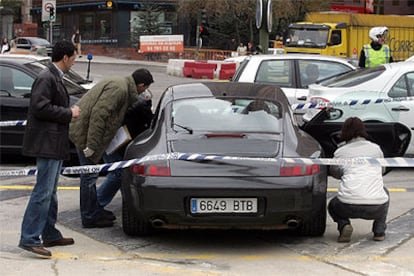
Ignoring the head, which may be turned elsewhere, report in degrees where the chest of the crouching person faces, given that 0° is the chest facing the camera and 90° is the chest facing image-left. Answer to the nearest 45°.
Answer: approximately 180°

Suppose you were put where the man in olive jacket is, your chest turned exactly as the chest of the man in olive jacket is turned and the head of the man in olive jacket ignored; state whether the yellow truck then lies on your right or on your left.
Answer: on your left

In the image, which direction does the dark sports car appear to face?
away from the camera

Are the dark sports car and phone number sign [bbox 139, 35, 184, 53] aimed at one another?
yes

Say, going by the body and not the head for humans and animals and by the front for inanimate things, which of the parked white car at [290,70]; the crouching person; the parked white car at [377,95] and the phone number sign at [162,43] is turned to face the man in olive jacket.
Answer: the phone number sign

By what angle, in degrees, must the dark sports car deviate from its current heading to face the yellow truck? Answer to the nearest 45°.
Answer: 0° — it already faces it

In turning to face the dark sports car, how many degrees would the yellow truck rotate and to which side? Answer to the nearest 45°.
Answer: approximately 45° to its left

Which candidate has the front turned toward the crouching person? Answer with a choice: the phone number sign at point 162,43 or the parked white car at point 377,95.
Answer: the phone number sign

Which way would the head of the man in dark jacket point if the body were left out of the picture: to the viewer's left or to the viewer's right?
to the viewer's right
